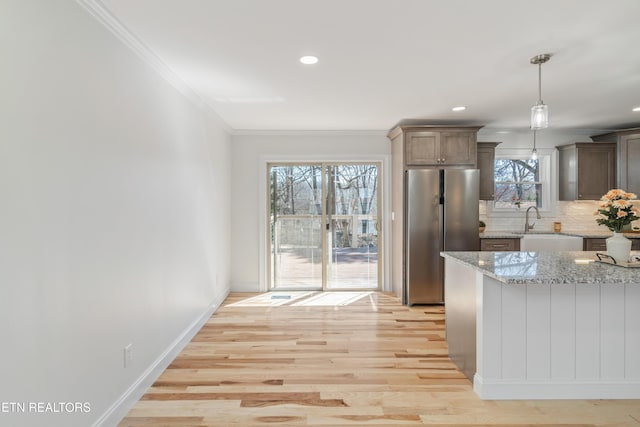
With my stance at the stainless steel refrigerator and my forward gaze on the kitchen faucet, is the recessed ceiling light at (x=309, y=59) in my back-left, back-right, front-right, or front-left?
back-right

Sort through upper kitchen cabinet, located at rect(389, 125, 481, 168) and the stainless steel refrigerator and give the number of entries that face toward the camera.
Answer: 2

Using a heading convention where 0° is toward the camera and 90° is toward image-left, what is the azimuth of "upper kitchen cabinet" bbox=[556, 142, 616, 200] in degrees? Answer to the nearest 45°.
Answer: approximately 315°

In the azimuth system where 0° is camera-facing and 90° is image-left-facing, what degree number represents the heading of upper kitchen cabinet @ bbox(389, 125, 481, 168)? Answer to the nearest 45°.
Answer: approximately 0°

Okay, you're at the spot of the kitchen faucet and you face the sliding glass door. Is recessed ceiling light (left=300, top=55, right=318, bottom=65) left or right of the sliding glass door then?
left
